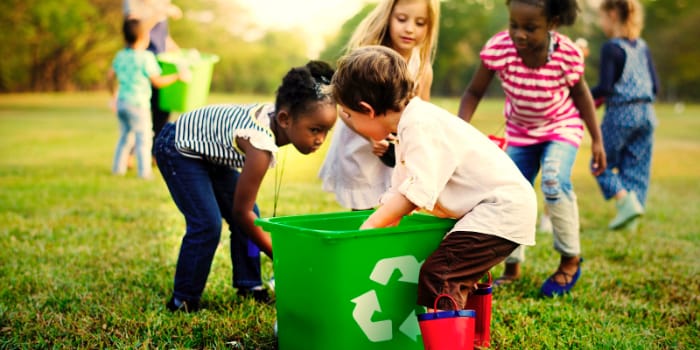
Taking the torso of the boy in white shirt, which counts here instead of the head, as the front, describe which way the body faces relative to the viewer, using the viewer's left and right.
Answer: facing to the left of the viewer

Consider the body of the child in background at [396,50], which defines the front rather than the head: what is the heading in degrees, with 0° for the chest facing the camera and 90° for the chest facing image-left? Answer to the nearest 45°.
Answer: approximately 315°

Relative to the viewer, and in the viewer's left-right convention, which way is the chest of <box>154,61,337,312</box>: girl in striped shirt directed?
facing to the right of the viewer

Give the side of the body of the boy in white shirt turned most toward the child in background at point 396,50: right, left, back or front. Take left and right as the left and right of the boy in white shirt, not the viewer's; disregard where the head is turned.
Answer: right

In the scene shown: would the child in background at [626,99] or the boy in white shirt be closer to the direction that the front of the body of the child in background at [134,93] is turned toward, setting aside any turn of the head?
the child in background

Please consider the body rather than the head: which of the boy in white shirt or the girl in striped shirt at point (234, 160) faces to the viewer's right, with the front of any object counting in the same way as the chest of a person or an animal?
the girl in striped shirt

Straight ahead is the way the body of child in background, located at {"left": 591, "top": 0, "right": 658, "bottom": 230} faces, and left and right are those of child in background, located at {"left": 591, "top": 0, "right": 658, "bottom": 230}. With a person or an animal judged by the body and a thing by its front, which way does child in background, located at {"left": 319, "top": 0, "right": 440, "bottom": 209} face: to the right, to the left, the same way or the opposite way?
the opposite way

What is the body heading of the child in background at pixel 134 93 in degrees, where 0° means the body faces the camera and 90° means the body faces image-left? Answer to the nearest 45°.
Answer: approximately 225°

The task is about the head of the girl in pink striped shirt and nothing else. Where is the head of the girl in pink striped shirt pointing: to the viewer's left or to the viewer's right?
to the viewer's left

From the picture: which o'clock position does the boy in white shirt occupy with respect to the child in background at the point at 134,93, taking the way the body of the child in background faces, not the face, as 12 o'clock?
The boy in white shirt is roughly at 4 o'clock from the child in background.

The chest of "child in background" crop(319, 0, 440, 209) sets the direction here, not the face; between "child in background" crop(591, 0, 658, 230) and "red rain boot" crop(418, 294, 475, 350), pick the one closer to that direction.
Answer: the red rain boot
